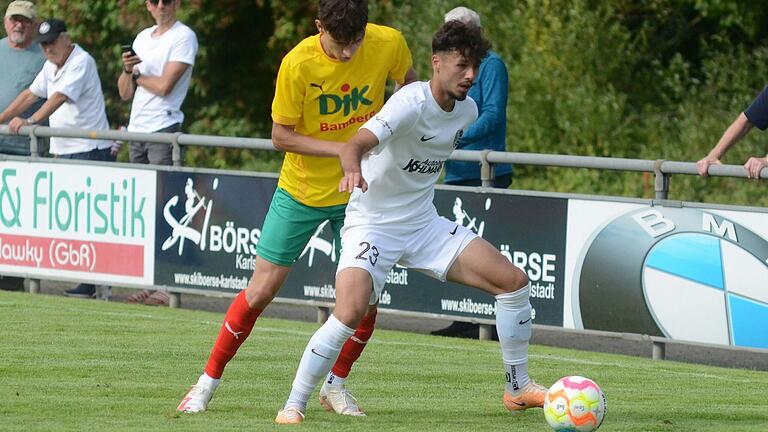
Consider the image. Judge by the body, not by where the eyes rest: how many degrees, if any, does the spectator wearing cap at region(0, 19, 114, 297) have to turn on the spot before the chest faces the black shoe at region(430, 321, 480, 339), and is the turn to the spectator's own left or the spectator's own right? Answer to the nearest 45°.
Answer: approximately 90° to the spectator's own left

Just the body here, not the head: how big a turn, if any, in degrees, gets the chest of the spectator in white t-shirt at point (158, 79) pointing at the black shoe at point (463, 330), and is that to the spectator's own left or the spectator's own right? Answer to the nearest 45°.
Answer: approximately 90° to the spectator's own left

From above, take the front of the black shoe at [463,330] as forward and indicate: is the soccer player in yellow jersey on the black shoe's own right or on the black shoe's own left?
on the black shoe's own left

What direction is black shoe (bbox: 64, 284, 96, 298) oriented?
to the viewer's left

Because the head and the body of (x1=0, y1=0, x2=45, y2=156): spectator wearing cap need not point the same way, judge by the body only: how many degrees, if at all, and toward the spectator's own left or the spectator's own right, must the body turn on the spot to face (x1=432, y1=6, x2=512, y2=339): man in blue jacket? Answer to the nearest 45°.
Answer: approximately 45° to the spectator's own left

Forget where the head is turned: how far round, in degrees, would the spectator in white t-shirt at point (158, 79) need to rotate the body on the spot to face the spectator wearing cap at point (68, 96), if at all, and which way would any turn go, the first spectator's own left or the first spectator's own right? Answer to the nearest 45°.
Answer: approximately 90° to the first spectator's own right

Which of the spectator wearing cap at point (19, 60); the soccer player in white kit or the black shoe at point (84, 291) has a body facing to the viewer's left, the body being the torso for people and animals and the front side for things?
the black shoe

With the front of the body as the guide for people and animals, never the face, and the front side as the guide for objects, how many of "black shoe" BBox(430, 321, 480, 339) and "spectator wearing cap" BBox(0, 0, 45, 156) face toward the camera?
1

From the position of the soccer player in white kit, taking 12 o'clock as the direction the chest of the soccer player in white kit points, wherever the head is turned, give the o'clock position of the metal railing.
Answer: The metal railing is roughly at 8 o'clock from the soccer player in white kit.

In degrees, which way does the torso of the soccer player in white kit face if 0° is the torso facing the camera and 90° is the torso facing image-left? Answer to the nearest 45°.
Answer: approximately 315°
